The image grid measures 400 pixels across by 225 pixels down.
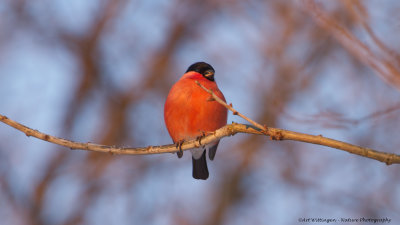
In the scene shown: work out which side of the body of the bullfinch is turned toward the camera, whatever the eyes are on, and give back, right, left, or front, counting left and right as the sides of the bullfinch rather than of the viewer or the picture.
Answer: front
